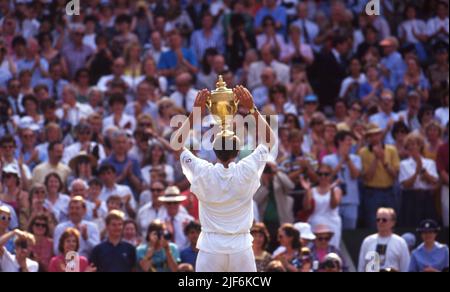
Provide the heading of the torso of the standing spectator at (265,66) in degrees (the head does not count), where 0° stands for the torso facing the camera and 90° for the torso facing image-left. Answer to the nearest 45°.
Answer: approximately 0°

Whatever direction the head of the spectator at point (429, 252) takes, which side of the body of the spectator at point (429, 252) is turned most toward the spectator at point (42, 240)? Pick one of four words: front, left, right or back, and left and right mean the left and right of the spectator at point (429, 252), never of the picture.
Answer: right

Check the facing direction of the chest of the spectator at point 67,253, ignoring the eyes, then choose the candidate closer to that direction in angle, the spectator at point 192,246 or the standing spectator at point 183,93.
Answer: the spectator

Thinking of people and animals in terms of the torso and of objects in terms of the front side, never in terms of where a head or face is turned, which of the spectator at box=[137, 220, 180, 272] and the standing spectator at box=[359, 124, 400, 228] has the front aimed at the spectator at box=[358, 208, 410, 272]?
the standing spectator

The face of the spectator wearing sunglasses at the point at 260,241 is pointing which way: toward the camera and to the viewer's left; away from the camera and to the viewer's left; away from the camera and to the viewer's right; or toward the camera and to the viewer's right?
toward the camera and to the viewer's left
